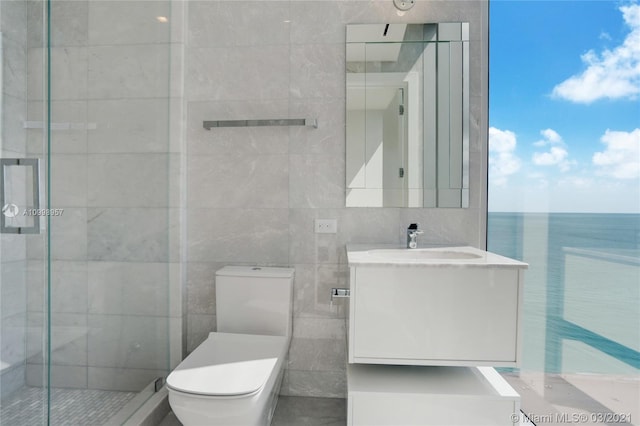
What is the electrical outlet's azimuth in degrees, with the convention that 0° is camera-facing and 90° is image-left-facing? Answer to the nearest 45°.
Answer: approximately 0°

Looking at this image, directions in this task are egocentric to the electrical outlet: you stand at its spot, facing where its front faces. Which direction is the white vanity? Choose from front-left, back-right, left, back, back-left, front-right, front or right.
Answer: front-left

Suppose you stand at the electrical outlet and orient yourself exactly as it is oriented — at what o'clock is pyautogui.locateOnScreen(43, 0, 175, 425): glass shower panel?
The glass shower panel is roughly at 2 o'clock from the electrical outlet.

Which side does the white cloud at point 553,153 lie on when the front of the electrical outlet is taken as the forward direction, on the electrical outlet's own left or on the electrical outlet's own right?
on the electrical outlet's own left
